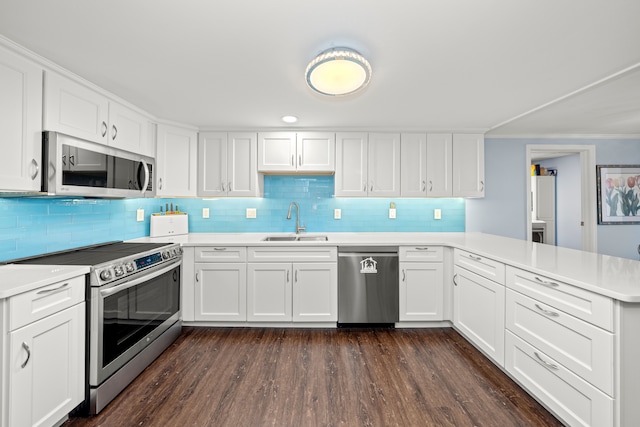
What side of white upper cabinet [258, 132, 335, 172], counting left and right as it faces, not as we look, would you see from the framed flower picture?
left

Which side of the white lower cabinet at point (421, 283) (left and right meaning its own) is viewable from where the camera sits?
front

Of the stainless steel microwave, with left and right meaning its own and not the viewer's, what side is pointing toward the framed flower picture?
front

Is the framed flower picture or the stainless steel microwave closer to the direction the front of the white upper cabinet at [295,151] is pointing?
the stainless steel microwave

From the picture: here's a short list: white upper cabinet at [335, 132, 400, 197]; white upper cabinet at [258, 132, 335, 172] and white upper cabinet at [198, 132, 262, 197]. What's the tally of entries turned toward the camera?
3

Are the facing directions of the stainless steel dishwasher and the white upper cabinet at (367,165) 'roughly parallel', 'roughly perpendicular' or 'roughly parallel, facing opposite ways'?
roughly parallel

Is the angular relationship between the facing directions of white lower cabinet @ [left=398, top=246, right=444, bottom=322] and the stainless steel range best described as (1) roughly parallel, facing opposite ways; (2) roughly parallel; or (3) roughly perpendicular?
roughly perpendicular

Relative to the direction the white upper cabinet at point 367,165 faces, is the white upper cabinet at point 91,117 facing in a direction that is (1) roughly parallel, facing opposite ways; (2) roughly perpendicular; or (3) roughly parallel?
roughly perpendicular

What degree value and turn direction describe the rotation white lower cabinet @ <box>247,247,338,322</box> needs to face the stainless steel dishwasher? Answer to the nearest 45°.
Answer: approximately 90° to its left

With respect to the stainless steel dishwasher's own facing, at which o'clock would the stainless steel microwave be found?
The stainless steel microwave is roughly at 2 o'clock from the stainless steel dishwasher.

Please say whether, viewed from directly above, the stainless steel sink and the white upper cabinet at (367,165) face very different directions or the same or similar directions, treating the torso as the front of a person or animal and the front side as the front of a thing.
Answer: same or similar directions

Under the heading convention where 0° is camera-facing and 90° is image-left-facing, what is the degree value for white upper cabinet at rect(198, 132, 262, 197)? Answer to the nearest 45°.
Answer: approximately 0°

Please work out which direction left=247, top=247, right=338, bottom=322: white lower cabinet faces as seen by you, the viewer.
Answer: facing the viewer

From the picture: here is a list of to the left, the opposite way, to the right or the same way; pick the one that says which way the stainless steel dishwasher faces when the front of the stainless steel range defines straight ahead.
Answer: to the right

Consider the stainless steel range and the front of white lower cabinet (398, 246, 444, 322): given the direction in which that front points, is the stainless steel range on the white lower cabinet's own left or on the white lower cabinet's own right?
on the white lower cabinet's own right
